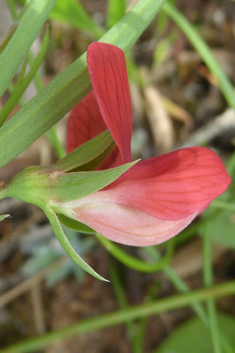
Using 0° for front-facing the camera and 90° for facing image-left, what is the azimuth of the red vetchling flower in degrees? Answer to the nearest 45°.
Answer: approximately 270°
